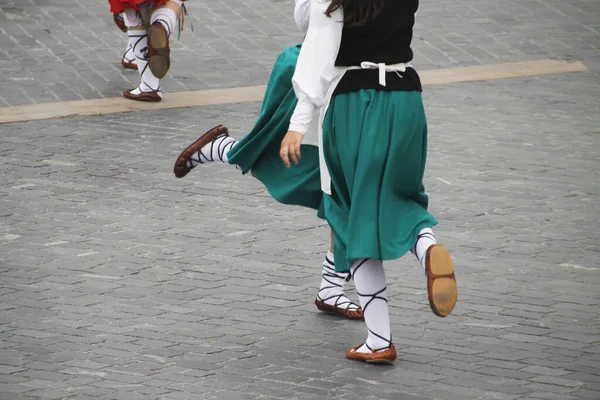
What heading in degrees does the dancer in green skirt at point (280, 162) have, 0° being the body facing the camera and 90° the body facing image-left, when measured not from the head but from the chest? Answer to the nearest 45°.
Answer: approximately 270°

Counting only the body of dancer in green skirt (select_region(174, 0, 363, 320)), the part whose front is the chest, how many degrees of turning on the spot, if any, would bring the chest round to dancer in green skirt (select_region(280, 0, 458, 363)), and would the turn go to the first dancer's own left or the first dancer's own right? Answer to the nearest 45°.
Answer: approximately 45° to the first dancer's own right

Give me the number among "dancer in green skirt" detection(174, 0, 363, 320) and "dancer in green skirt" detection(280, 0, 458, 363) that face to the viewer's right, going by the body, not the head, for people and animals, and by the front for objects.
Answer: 1

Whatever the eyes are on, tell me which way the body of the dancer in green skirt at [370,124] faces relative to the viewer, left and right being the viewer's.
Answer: facing away from the viewer and to the left of the viewer

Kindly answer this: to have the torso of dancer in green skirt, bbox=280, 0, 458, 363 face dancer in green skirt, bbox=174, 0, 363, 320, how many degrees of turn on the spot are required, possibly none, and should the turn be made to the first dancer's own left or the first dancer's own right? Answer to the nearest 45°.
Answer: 0° — they already face them
